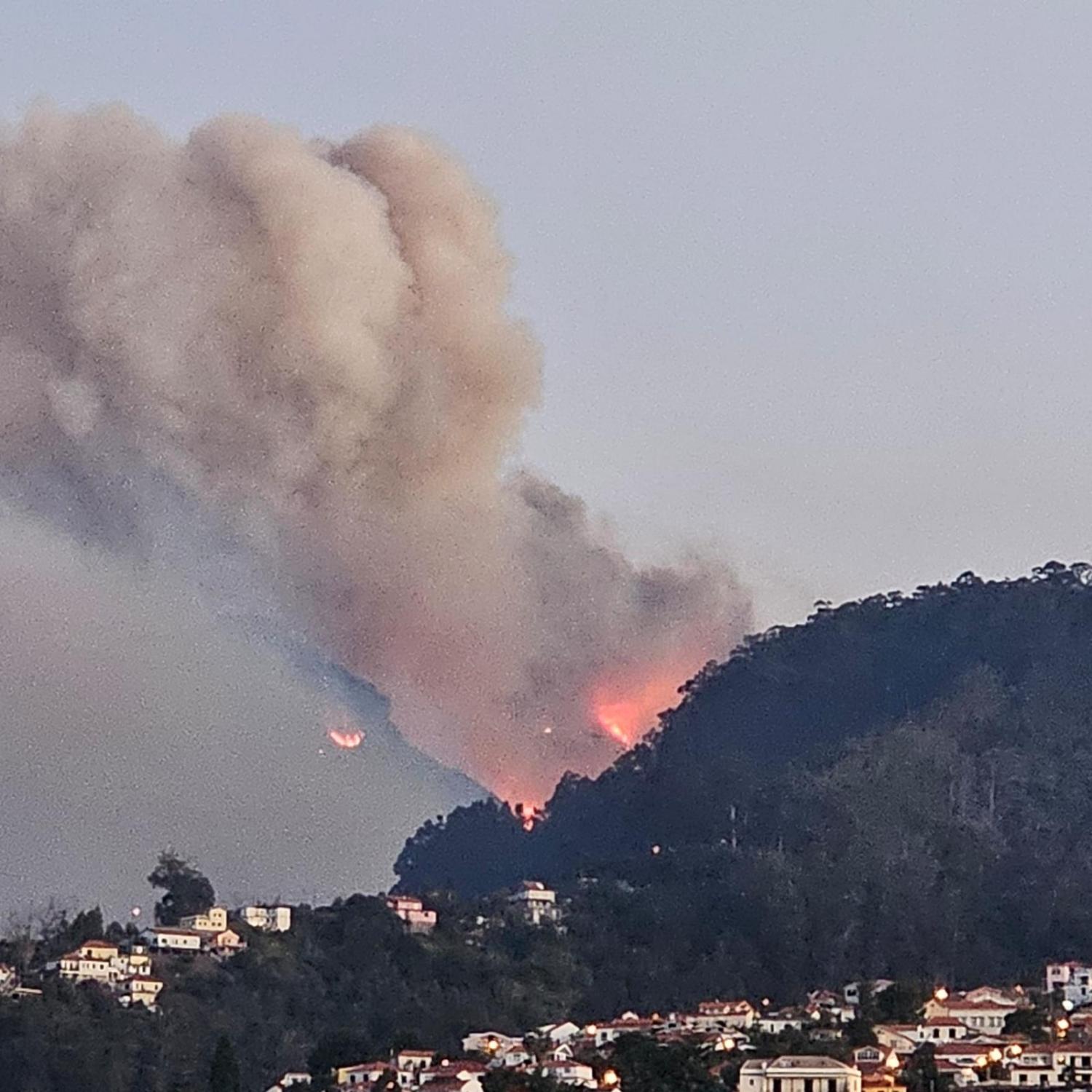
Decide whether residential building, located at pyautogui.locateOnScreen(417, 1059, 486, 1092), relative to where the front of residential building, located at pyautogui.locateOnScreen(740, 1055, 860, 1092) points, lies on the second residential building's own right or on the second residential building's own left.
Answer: on the second residential building's own right

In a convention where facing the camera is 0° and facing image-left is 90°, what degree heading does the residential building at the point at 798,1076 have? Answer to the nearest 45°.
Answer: approximately 0°
